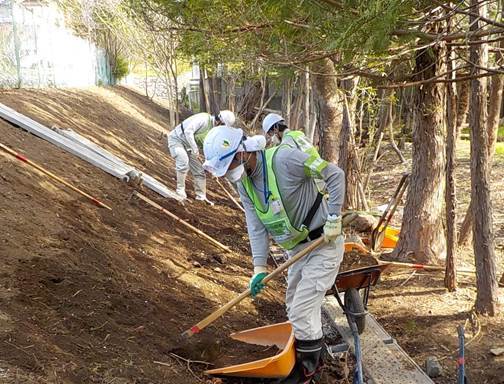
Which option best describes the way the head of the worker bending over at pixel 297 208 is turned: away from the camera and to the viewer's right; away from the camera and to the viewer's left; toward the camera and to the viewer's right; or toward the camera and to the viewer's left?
toward the camera and to the viewer's left

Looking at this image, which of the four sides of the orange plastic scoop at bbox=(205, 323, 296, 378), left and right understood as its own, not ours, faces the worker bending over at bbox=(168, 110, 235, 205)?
right

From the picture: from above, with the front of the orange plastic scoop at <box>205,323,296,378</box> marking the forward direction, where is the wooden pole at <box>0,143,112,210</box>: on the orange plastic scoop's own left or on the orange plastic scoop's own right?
on the orange plastic scoop's own right

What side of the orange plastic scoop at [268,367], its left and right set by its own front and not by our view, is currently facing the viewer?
left

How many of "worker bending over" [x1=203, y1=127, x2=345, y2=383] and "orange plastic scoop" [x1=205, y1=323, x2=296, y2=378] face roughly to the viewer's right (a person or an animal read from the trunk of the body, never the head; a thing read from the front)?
0

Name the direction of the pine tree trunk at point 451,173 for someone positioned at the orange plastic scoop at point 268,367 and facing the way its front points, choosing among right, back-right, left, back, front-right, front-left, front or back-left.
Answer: back-right

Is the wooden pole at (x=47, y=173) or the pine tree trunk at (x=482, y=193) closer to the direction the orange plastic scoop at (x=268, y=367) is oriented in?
the wooden pole

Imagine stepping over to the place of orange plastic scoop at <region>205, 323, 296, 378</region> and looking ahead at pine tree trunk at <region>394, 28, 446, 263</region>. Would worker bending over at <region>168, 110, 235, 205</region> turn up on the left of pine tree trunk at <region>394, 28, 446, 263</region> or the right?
left

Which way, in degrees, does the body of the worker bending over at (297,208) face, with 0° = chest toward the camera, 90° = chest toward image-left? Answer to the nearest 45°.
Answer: approximately 45°

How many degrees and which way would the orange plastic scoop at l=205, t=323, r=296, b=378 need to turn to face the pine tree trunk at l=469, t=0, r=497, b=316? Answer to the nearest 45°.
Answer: approximately 135° to its right
